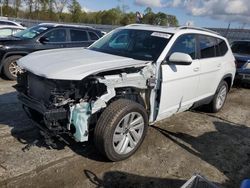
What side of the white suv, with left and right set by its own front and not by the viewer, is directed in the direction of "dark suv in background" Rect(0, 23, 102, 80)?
right

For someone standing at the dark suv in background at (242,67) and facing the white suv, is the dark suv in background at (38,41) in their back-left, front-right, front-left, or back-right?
front-right

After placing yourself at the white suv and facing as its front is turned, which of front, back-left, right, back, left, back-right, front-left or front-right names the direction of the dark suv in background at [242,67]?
back

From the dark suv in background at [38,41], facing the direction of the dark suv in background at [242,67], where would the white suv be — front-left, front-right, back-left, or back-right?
front-right

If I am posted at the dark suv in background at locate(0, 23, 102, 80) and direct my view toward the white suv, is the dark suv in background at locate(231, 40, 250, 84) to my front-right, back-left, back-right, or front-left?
front-left

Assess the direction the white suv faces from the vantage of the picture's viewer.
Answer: facing the viewer and to the left of the viewer

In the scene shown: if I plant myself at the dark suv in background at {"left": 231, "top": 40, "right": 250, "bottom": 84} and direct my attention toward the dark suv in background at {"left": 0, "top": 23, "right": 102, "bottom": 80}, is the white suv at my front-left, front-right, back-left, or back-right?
front-left

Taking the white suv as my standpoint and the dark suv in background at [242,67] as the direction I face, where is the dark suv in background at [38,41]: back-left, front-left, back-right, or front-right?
front-left

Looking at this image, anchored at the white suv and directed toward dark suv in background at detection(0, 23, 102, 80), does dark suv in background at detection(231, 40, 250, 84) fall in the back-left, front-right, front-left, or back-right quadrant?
front-right
